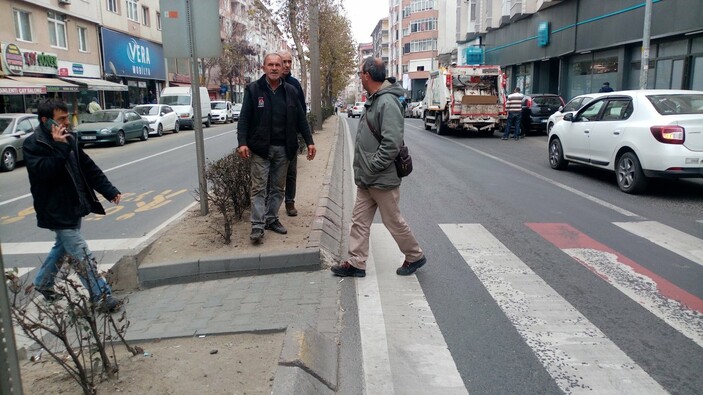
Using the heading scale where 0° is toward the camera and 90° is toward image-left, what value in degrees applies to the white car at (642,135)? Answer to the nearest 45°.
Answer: approximately 135°

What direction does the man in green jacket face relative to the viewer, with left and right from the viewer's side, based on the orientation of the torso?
facing to the left of the viewer

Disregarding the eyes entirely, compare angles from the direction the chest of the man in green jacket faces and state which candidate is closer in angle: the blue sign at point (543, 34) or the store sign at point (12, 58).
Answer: the store sign

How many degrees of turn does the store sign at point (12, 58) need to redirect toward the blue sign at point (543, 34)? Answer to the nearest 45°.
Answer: approximately 45° to its left

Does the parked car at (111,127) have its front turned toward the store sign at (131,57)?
no

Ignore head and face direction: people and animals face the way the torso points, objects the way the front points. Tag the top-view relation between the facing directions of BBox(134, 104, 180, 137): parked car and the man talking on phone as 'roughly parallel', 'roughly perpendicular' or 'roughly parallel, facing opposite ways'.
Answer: roughly perpendicular

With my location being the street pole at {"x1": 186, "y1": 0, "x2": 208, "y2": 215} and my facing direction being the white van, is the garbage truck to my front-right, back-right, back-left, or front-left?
front-right

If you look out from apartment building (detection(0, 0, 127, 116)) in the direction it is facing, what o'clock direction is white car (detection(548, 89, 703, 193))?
The white car is roughly at 1 o'clock from the apartment building.

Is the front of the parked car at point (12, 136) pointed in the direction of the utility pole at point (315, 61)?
no

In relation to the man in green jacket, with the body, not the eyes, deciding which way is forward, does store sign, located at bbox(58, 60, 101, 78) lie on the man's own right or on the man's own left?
on the man's own right

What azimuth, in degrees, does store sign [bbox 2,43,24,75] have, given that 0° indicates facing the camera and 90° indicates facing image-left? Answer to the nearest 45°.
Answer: approximately 315°

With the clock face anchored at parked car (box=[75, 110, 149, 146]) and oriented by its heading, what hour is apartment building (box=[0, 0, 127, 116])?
The apartment building is roughly at 4 o'clock from the parked car.

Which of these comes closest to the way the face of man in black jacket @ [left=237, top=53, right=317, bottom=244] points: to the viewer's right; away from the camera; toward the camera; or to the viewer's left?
toward the camera

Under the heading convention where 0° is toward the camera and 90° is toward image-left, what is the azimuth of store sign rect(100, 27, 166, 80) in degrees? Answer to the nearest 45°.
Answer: approximately 315°

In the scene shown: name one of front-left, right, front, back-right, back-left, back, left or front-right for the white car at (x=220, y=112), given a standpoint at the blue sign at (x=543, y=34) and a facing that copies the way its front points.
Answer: right

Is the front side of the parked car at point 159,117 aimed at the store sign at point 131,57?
no

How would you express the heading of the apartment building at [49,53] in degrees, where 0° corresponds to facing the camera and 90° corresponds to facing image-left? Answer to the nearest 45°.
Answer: approximately 315°

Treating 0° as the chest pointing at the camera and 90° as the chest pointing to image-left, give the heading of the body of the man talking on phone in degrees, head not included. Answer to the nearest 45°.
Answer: approximately 315°

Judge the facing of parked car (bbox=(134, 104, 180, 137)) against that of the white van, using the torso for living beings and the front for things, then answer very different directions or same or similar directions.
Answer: same or similar directions

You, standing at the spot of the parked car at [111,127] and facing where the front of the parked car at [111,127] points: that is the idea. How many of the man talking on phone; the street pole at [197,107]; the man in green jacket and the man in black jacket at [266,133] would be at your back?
0
